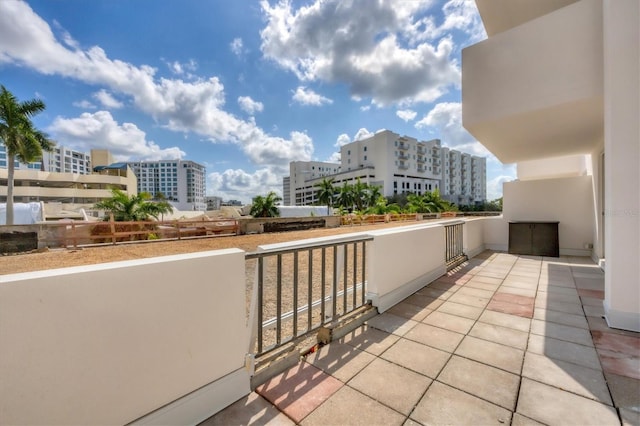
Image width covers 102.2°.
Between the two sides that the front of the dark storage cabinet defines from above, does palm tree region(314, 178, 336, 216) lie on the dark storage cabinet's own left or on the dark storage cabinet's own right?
on the dark storage cabinet's own right

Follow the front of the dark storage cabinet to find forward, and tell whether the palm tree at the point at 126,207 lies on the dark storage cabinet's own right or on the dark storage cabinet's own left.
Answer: on the dark storage cabinet's own right

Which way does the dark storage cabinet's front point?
toward the camera

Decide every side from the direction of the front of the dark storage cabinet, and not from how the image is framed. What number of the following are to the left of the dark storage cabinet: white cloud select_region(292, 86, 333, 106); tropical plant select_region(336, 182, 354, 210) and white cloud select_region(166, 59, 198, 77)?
0

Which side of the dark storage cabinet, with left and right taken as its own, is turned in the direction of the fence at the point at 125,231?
right
